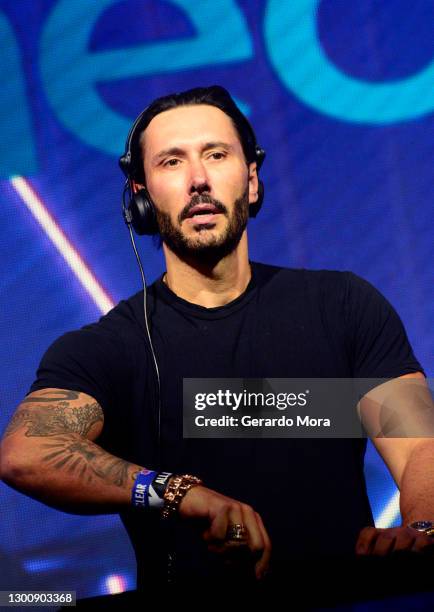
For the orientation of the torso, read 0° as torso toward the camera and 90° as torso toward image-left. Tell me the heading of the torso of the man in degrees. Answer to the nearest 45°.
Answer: approximately 0°
